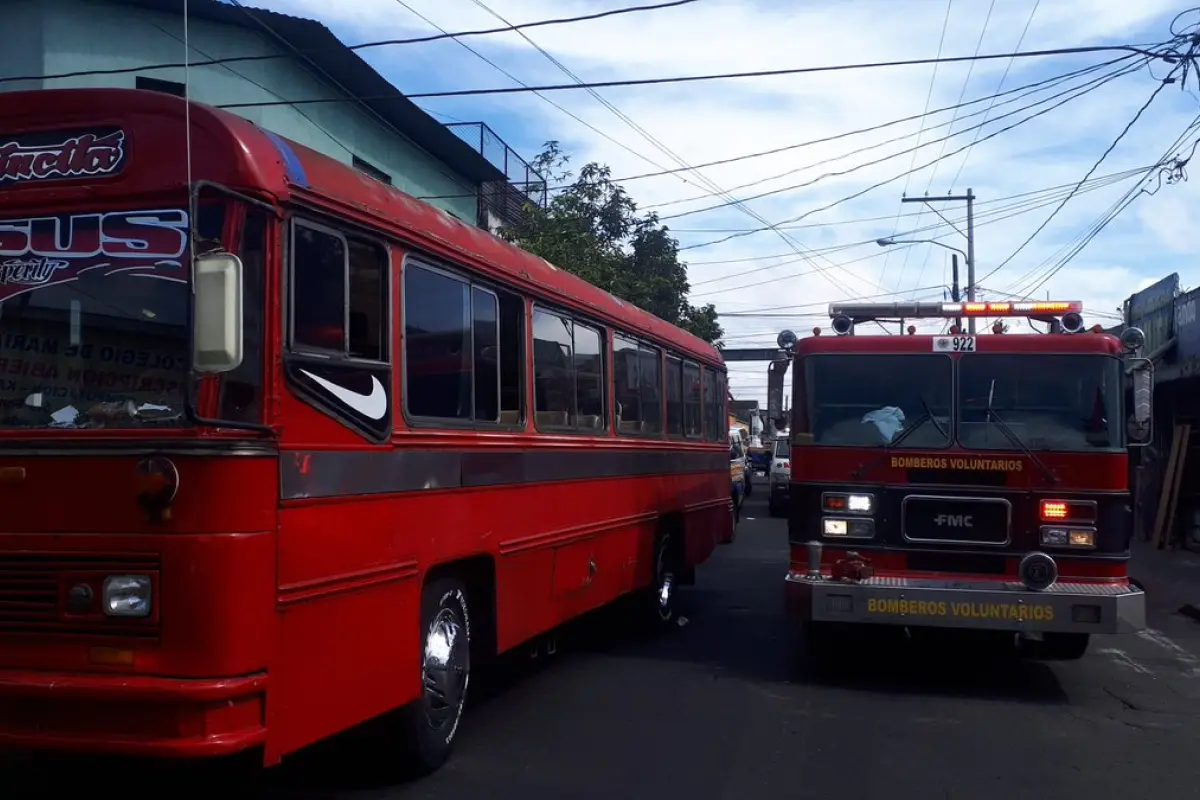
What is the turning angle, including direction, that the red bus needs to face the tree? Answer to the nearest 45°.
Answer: approximately 135° to its right

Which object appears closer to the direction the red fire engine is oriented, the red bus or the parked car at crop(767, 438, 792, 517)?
the red bus

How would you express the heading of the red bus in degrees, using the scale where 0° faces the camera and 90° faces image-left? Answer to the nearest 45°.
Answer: approximately 45°

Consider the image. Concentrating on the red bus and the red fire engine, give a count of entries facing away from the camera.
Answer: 0

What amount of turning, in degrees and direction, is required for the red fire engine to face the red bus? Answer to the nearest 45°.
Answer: approximately 45° to its right

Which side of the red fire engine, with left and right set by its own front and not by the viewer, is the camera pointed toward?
front

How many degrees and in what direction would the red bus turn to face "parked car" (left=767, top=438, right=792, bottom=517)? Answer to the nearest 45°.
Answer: approximately 180°
